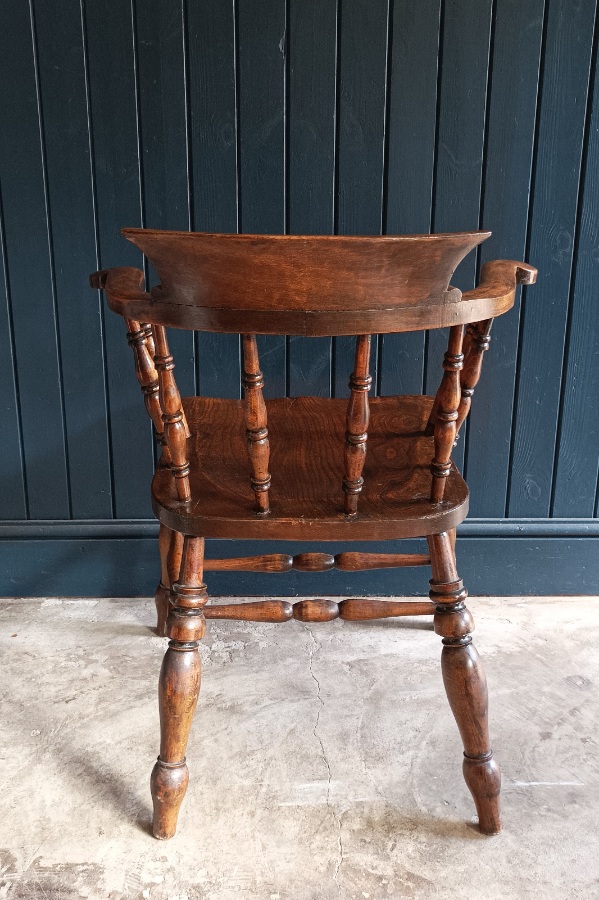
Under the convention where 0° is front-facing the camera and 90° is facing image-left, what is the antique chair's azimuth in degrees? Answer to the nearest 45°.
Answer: approximately 180°
